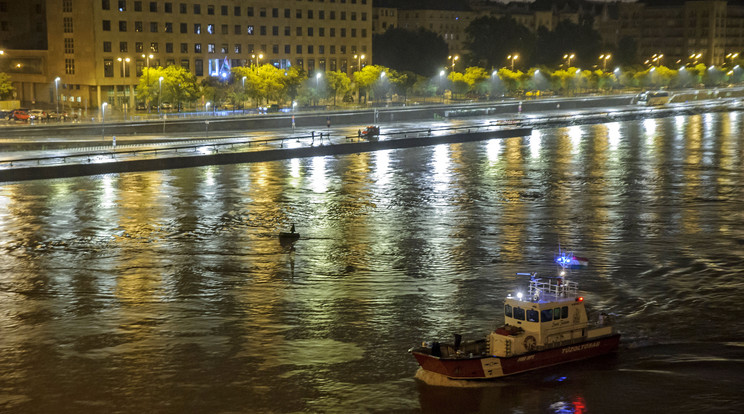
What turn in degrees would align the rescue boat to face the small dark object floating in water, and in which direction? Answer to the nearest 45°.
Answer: approximately 90° to its right
